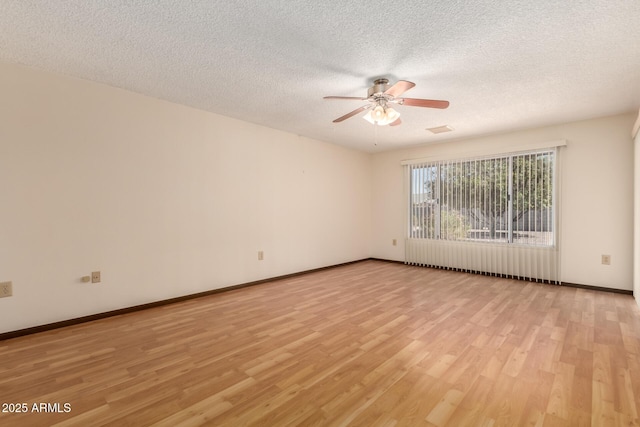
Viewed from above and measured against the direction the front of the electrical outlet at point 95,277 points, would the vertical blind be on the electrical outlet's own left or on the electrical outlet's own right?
on the electrical outlet's own left

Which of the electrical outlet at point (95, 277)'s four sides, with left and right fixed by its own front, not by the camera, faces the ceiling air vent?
left

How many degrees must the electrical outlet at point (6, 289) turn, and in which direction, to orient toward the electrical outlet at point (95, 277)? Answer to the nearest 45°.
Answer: approximately 90° to its left

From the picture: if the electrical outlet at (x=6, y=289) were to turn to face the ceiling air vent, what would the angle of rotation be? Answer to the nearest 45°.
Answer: approximately 45° to its left
